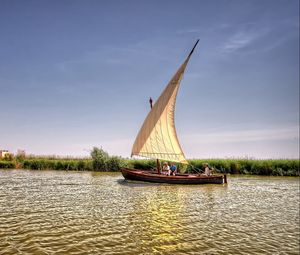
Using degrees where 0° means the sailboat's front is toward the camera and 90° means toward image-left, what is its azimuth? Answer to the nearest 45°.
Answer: approximately 90°
